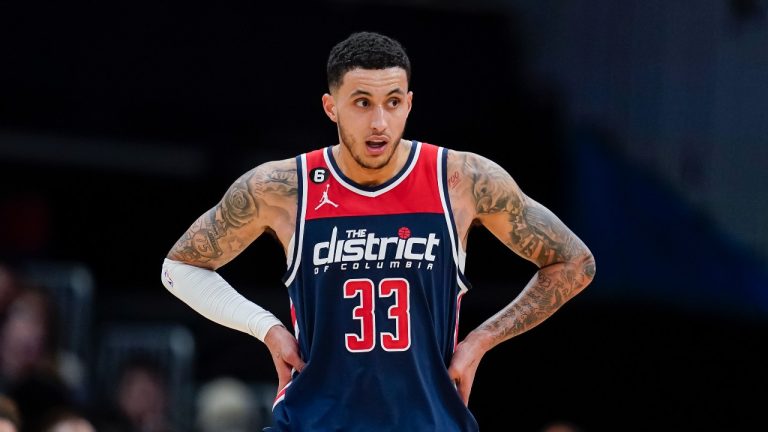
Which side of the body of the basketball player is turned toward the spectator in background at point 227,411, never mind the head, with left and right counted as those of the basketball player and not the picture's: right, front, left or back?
back

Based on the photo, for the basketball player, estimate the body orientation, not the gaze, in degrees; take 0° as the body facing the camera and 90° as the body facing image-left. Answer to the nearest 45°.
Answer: approximately 0°

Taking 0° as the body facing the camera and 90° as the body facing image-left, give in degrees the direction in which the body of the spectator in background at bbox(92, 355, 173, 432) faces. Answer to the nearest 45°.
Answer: approximately 0°

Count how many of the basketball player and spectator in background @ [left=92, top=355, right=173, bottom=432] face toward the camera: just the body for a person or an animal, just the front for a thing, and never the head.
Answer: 2

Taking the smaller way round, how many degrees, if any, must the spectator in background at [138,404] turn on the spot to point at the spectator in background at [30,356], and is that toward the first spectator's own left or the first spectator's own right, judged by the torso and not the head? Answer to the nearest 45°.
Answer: approximately 90° to the first spectator's own right

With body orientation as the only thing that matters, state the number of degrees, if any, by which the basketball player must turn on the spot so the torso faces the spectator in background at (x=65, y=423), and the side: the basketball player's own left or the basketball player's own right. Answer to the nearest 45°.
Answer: approximately 135° to the basketball player's own right
